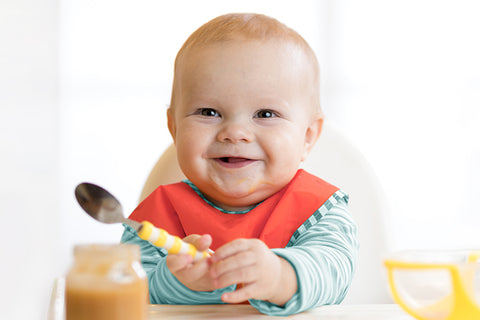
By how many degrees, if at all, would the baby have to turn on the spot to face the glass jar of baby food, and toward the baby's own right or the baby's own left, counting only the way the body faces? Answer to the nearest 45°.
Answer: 0° — they already face it

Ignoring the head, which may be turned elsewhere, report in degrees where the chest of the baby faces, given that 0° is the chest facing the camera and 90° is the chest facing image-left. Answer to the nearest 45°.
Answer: approximately 0°
